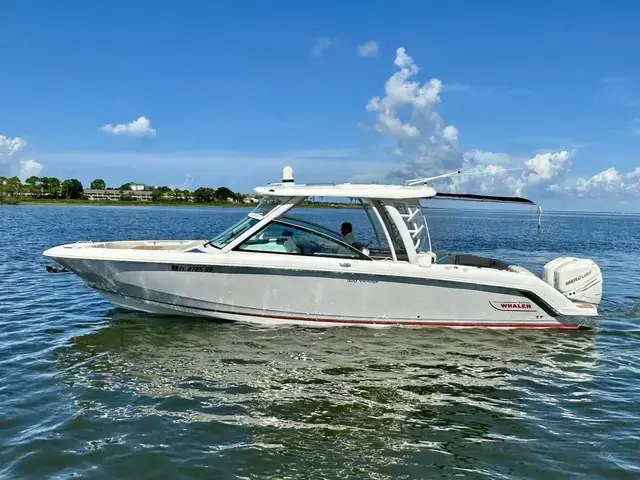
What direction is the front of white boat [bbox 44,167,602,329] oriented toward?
to the viewer's left
